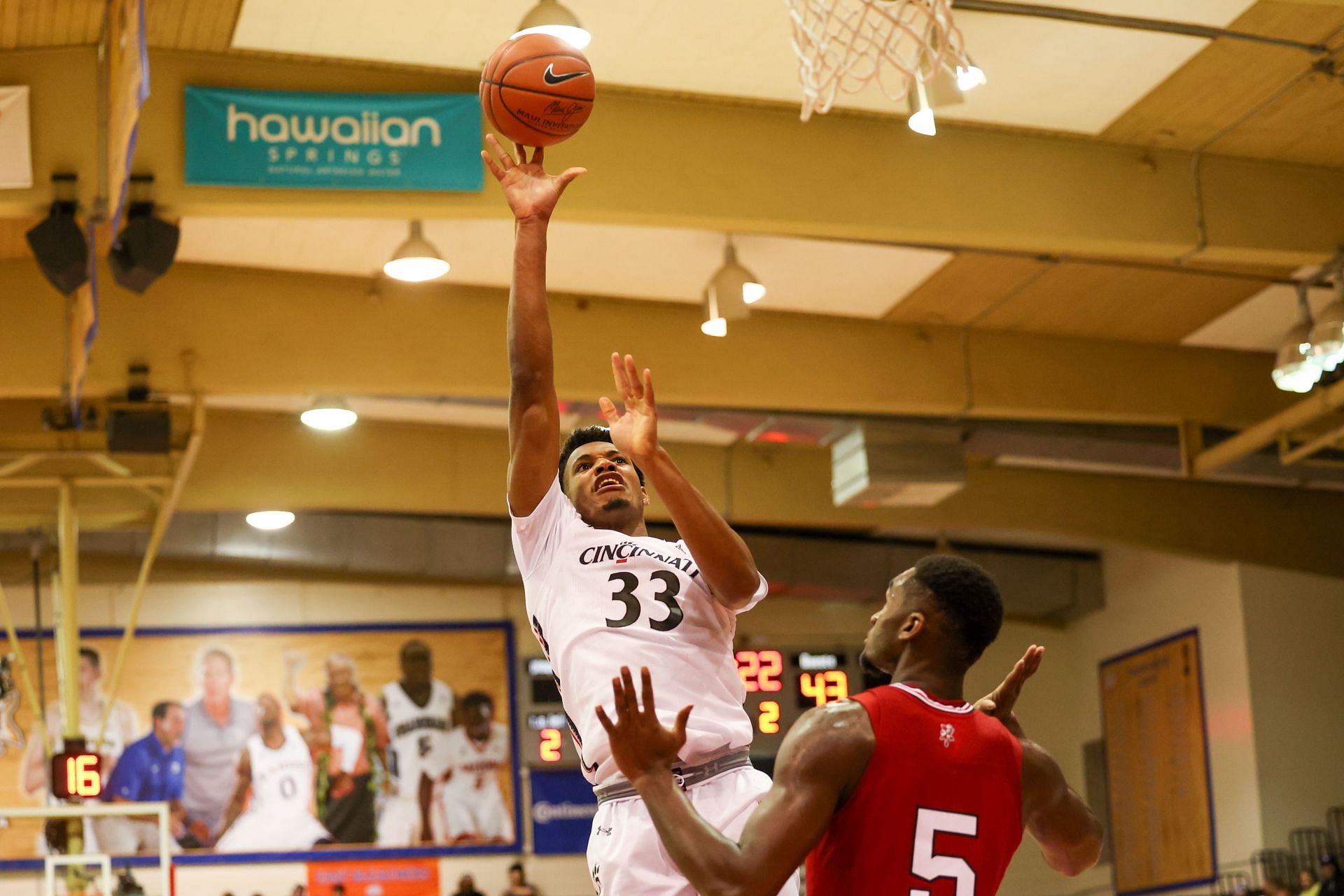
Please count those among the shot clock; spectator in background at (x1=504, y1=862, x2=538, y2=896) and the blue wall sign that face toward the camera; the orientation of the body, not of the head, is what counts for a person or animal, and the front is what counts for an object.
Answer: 3

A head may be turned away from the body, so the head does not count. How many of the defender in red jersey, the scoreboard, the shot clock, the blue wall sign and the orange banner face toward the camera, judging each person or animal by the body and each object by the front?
4

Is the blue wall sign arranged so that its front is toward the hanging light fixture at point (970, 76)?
yes

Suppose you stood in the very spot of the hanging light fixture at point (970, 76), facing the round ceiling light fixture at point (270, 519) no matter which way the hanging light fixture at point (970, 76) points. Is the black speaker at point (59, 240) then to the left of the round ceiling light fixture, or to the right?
left

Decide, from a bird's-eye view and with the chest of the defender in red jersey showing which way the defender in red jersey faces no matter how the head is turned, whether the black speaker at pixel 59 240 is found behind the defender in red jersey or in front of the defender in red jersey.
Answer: in front

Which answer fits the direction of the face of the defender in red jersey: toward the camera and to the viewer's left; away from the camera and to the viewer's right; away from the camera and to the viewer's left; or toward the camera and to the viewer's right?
away from the camera and to the viewer's left

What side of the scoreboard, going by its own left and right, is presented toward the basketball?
front

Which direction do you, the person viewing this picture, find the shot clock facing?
facing the viewer

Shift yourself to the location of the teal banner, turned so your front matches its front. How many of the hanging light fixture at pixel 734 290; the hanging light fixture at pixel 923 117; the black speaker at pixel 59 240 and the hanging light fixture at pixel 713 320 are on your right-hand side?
1

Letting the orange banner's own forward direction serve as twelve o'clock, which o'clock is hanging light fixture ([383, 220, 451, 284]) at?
The hanging light fixture is roughly at 12 o'clock from the orange banner.

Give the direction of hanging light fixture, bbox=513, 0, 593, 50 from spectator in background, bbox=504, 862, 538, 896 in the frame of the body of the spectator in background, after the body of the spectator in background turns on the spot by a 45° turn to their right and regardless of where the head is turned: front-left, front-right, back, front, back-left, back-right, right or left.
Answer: front-left

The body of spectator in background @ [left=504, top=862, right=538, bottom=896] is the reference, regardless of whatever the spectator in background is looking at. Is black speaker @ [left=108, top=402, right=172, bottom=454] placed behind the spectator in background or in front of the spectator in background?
in front

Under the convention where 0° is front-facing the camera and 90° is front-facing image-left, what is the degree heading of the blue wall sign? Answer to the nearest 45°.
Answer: approximately 0°

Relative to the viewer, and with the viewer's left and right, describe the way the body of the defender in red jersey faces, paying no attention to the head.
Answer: facing away from the viewer and to the left of the viewer

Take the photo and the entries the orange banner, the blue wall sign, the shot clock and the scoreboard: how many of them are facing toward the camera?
4
